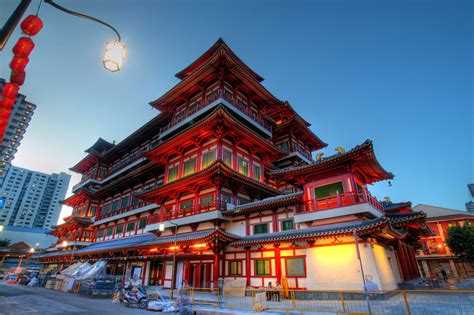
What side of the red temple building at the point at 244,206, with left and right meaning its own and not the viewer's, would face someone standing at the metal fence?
front
